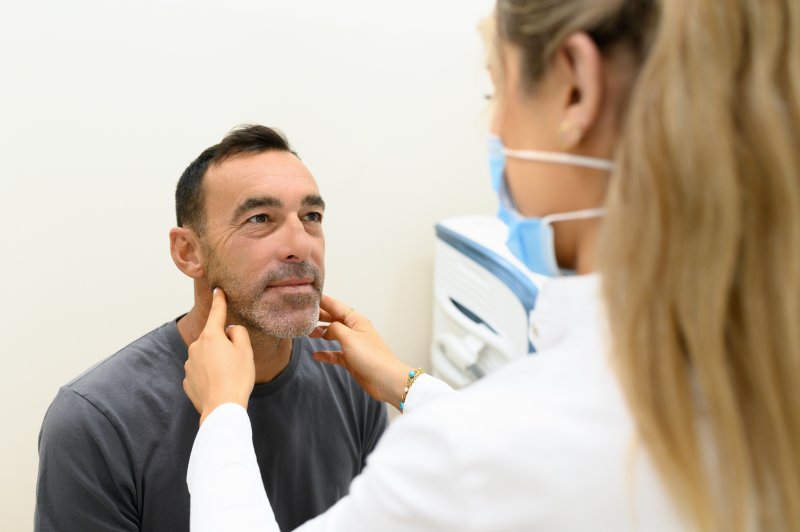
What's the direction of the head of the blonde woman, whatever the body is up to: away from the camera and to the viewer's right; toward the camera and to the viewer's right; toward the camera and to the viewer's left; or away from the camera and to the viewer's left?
away from the camera and to the viewer's left

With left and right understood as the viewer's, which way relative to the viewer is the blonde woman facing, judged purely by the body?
facing away from the viewer and to the left of the viewer

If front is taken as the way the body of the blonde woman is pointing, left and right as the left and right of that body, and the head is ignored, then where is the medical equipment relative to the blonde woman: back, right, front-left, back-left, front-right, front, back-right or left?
front-right
